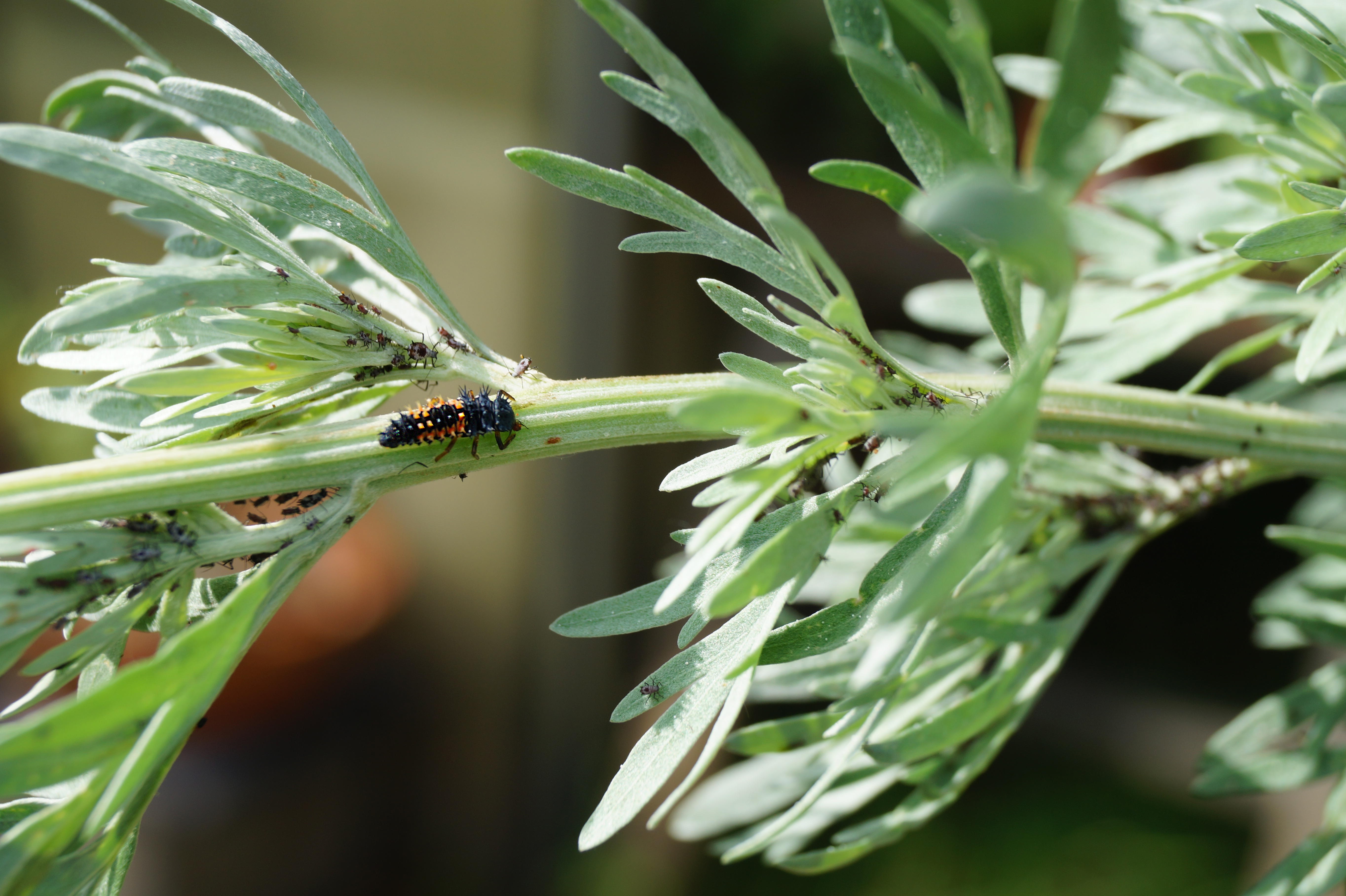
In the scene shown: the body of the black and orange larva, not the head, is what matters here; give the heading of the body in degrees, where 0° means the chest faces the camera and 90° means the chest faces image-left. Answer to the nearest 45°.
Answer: approximately 270°
